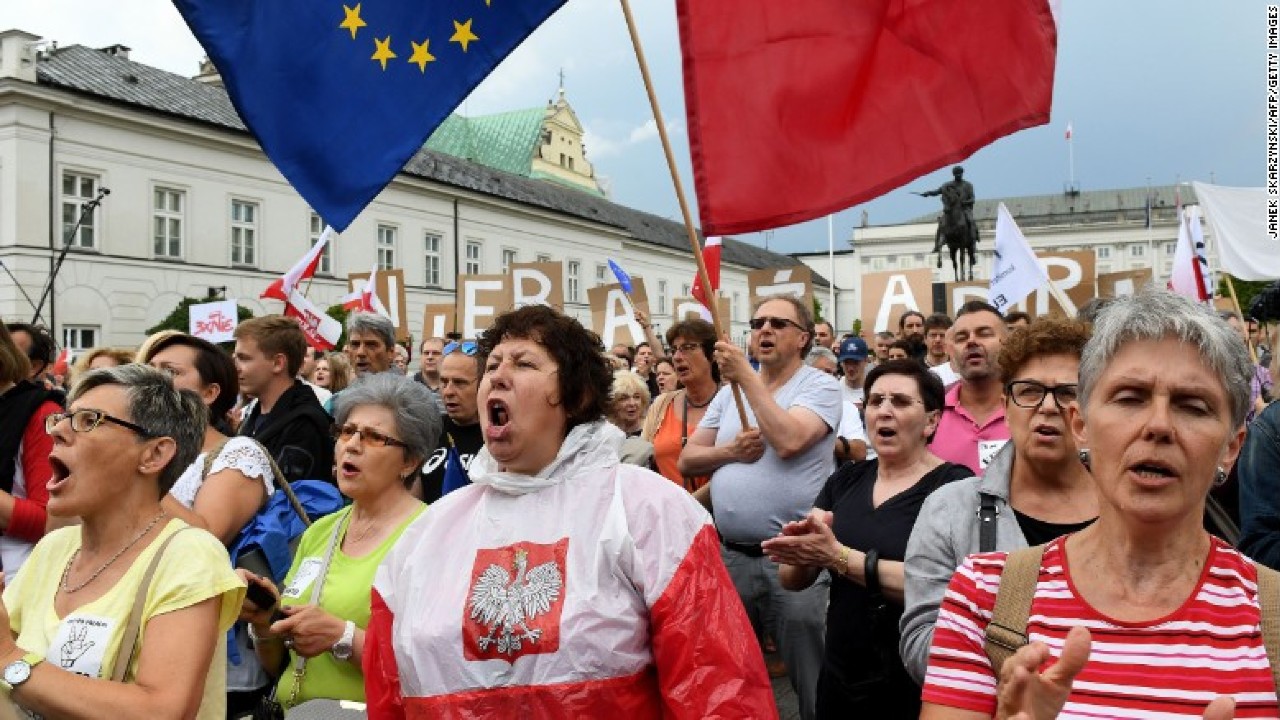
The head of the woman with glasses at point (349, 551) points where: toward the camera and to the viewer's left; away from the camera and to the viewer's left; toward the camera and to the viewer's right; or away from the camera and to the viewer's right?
toward the camera and to the viewer's left

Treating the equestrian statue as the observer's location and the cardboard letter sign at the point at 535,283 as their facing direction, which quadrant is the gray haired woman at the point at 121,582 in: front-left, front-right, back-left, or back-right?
front-left

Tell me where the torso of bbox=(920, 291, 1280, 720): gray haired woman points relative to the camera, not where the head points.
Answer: toward the camera

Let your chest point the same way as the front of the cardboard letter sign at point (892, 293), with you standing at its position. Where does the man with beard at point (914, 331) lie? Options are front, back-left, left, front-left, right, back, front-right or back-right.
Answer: front

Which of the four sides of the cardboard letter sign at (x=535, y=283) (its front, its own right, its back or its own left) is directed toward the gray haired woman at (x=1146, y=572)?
front

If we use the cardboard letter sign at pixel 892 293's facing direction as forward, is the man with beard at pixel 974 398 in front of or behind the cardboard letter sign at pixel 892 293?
in front

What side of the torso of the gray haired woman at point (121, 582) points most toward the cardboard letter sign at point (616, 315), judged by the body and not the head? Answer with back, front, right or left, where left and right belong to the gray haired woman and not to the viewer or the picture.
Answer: back

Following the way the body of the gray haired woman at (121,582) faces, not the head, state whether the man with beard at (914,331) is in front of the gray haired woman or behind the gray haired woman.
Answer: behind

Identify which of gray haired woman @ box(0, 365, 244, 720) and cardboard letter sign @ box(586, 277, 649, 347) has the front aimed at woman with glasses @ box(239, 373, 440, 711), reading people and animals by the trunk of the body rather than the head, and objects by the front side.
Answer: the cardboard letter sign

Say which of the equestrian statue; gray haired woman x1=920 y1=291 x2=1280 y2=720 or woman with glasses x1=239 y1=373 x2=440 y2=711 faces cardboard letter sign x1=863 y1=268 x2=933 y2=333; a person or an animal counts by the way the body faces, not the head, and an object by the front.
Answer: the equestrian statue

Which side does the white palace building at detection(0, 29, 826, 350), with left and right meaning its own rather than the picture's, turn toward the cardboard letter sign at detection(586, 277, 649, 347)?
front

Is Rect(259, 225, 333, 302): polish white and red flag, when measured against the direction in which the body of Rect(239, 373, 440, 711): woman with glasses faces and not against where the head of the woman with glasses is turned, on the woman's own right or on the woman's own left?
on the woman's own right

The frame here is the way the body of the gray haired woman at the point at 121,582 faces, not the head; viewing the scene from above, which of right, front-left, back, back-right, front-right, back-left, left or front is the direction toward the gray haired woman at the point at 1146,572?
left

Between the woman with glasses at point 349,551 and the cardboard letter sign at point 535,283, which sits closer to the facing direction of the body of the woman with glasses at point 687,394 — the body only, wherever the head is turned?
the woman with glasses

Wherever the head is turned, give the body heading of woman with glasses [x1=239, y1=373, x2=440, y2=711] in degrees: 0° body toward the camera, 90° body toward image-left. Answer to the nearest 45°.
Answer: approximately 45°
